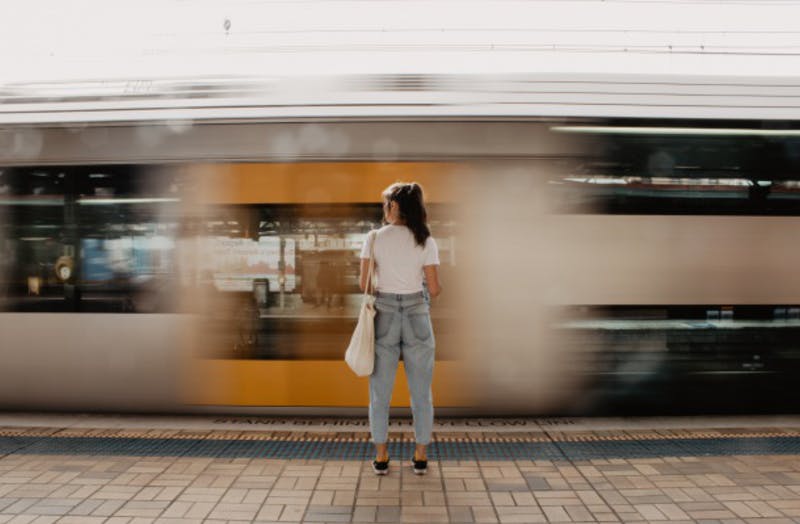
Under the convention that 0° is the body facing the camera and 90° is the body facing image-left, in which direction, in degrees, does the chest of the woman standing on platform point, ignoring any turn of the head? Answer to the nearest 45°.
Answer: approximately 180°

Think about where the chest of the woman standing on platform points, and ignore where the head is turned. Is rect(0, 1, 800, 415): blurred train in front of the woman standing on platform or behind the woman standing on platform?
in front
